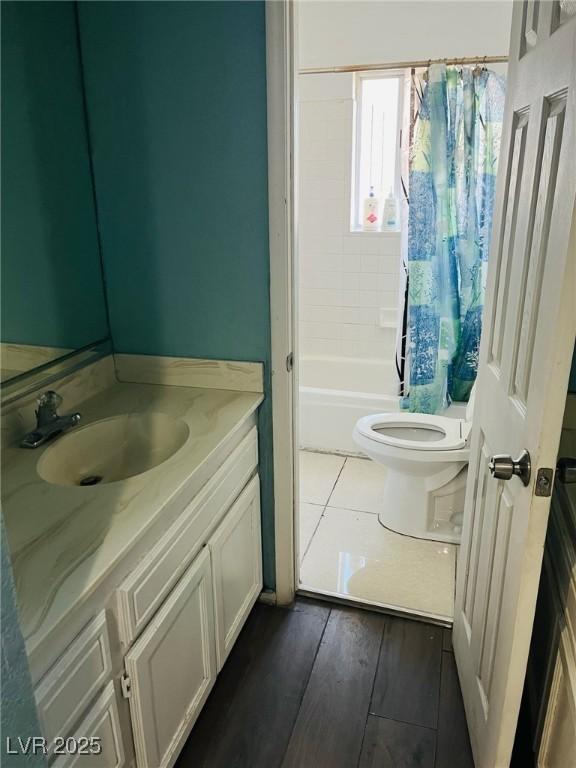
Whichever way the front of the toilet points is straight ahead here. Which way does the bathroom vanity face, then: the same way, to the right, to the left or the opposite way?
the opposite way

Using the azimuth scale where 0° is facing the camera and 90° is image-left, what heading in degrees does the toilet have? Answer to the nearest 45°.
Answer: approximately 90°

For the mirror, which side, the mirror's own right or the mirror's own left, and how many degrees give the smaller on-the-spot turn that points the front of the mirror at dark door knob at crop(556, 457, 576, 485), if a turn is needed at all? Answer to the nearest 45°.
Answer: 0° — it already faces it

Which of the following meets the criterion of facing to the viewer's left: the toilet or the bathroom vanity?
the toilet

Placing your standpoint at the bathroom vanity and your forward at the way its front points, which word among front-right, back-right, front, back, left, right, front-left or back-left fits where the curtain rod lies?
left

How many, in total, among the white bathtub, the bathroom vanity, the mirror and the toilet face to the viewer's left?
1

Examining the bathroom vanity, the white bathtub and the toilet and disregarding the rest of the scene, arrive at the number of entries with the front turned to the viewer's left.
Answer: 1

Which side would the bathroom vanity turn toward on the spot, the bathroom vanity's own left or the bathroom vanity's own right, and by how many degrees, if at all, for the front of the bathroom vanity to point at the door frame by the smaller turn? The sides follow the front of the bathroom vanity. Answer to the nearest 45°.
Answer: approximately 90° to the bathroom vanity's own left

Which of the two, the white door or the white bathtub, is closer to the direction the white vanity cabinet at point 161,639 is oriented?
the white door

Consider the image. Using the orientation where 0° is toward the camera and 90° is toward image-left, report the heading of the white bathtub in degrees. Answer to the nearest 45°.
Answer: approximately 0°

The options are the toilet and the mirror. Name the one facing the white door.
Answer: the mirror

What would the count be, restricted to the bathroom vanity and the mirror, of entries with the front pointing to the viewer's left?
0

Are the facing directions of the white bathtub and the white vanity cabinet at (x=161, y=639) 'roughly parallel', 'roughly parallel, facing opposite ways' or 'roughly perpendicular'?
roughly perpendicular
